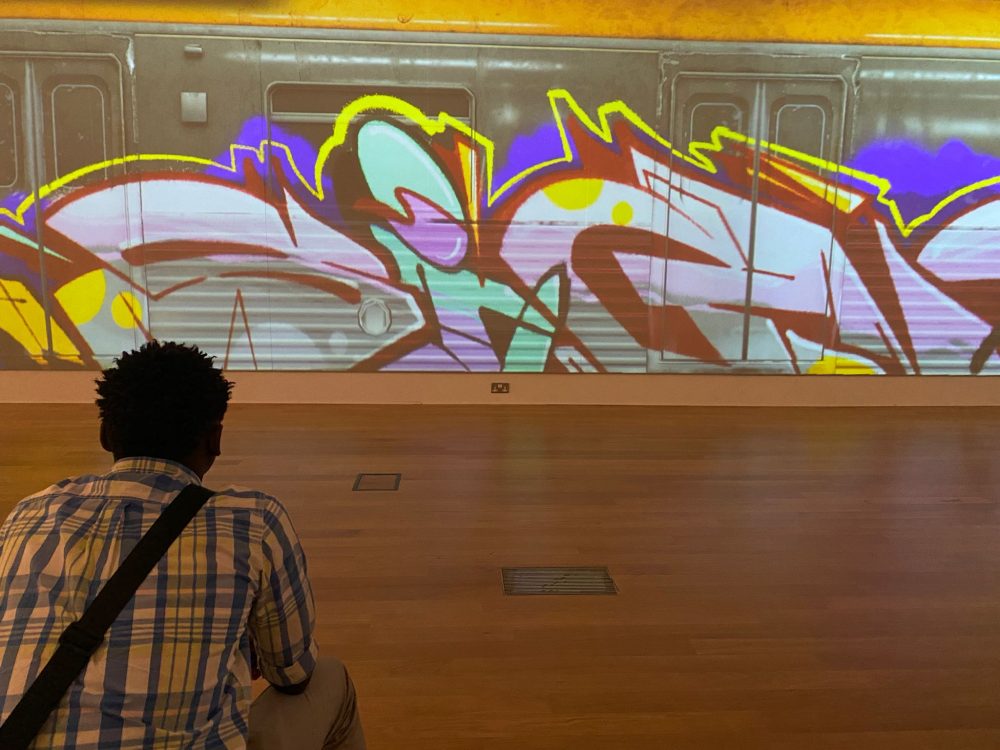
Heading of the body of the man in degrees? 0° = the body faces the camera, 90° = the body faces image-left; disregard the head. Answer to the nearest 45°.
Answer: approximately 180°
